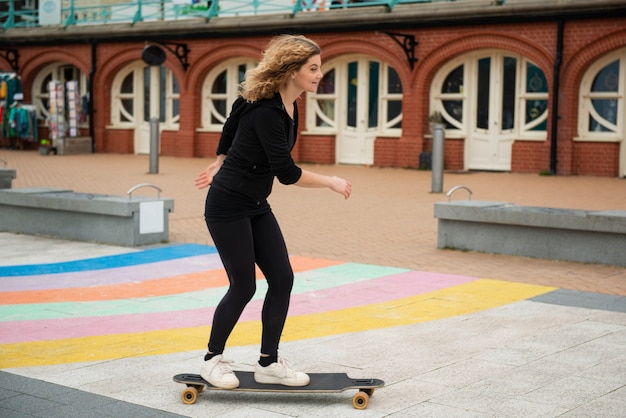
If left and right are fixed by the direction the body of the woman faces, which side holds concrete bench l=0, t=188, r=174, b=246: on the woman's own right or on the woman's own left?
on the woman's own left

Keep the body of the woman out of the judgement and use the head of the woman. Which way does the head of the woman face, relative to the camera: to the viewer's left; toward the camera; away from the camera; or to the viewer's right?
to the viewer's right

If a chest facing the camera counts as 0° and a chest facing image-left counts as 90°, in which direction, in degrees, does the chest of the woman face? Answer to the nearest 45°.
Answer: approximately 270°

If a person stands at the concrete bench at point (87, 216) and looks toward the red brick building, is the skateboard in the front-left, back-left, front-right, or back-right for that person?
back-right

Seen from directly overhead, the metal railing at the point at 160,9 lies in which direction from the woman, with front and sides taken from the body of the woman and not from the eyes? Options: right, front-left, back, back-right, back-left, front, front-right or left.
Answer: left

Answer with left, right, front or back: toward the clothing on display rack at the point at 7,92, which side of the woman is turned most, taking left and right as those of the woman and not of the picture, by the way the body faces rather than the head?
left

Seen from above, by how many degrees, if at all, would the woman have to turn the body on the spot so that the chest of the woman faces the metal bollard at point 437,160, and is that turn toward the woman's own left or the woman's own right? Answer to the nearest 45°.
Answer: approximately 90° to the woman's own left

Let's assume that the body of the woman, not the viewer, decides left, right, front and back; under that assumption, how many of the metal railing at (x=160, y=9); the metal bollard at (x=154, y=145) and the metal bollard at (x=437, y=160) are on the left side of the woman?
3

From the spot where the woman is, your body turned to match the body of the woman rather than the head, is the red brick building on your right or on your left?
on your left

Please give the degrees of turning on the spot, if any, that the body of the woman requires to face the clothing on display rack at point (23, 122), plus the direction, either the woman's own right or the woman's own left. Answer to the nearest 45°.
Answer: approximately 90° to the woman's own left
